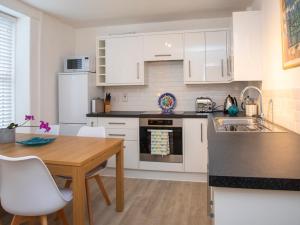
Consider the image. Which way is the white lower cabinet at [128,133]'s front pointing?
toward the camera

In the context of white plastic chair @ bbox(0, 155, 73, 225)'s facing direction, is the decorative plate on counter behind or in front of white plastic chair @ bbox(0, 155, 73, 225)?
in front

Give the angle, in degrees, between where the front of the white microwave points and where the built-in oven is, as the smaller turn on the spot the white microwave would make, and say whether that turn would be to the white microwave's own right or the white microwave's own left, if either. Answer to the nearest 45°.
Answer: approximately 45° to the white microwave's own left

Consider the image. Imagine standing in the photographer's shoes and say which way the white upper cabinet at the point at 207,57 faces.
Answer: facing the viewer

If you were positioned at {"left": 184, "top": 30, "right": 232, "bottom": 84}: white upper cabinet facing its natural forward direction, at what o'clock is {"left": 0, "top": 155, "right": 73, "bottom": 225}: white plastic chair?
The white plastic chair is roughly at 1 o'clock from the white upper cabinet.

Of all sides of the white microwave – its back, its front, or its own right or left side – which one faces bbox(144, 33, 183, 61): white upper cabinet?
left

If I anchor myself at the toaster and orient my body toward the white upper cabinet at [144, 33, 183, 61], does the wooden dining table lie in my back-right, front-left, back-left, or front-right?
front-left

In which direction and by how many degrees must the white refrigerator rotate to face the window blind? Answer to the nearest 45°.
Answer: approximately 45° to its right

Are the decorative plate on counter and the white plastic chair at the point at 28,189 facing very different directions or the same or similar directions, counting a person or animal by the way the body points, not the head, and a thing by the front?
very different directions

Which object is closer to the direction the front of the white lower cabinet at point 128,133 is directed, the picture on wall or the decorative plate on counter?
the picture on wall

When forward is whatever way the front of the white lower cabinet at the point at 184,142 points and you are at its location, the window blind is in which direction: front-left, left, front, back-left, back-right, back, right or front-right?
right

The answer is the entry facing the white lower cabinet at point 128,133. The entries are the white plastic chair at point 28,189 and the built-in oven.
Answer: the white plastic chair

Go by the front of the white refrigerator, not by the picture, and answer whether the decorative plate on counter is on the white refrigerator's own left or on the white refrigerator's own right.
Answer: on the white refrigerator's own left

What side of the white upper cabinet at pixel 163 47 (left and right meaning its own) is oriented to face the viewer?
front

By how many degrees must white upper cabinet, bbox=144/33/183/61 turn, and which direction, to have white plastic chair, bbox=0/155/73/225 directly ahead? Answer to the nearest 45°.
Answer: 0° — it already faces it

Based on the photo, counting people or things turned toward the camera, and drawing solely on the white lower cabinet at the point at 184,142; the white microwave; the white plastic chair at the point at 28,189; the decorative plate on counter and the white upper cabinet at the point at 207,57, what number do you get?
4

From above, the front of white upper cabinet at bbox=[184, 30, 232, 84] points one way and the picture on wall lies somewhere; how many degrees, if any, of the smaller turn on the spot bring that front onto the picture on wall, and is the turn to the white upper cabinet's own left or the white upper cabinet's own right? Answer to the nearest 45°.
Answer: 0° — it already faces it
